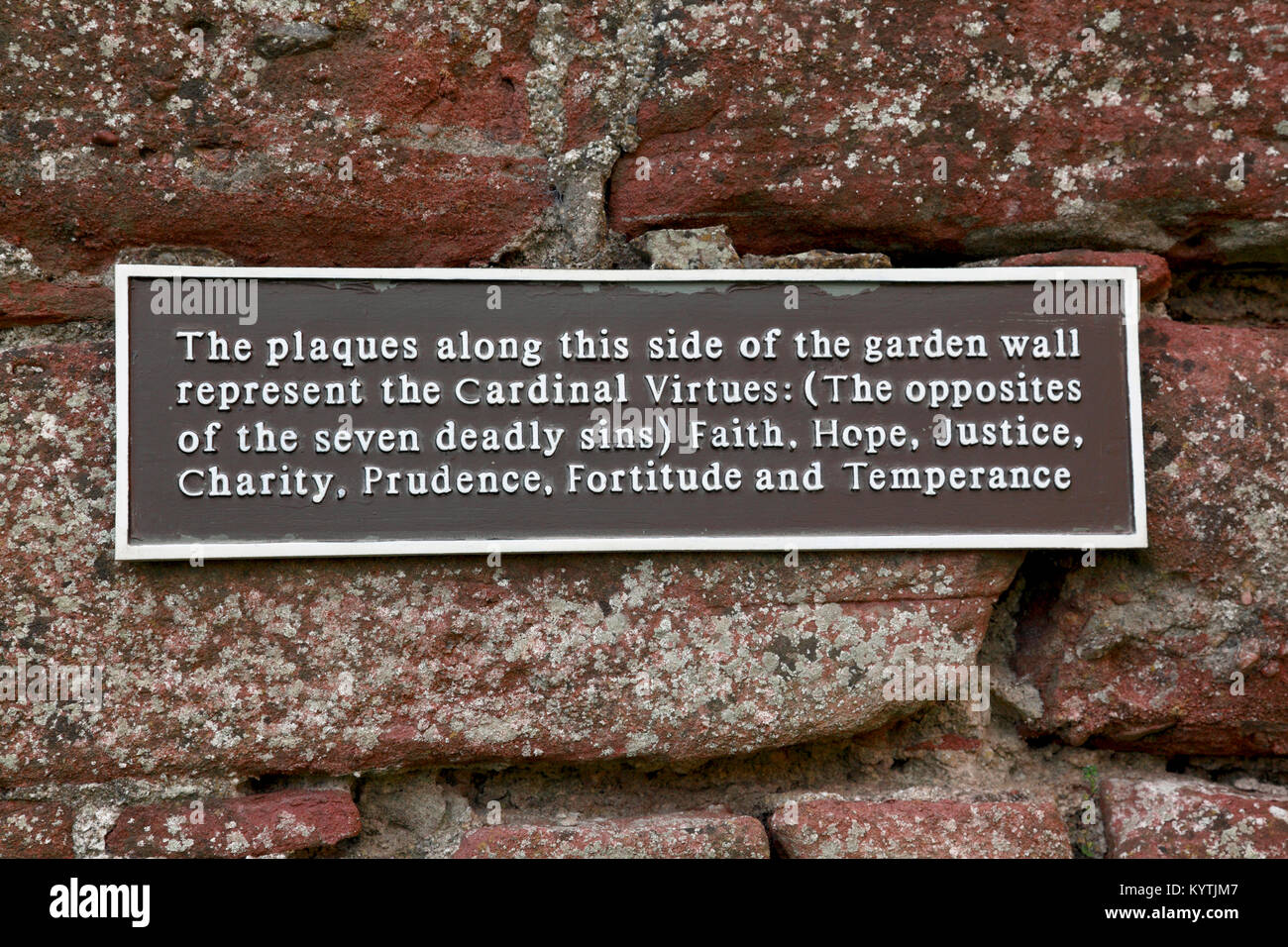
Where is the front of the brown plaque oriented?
toward the camera
